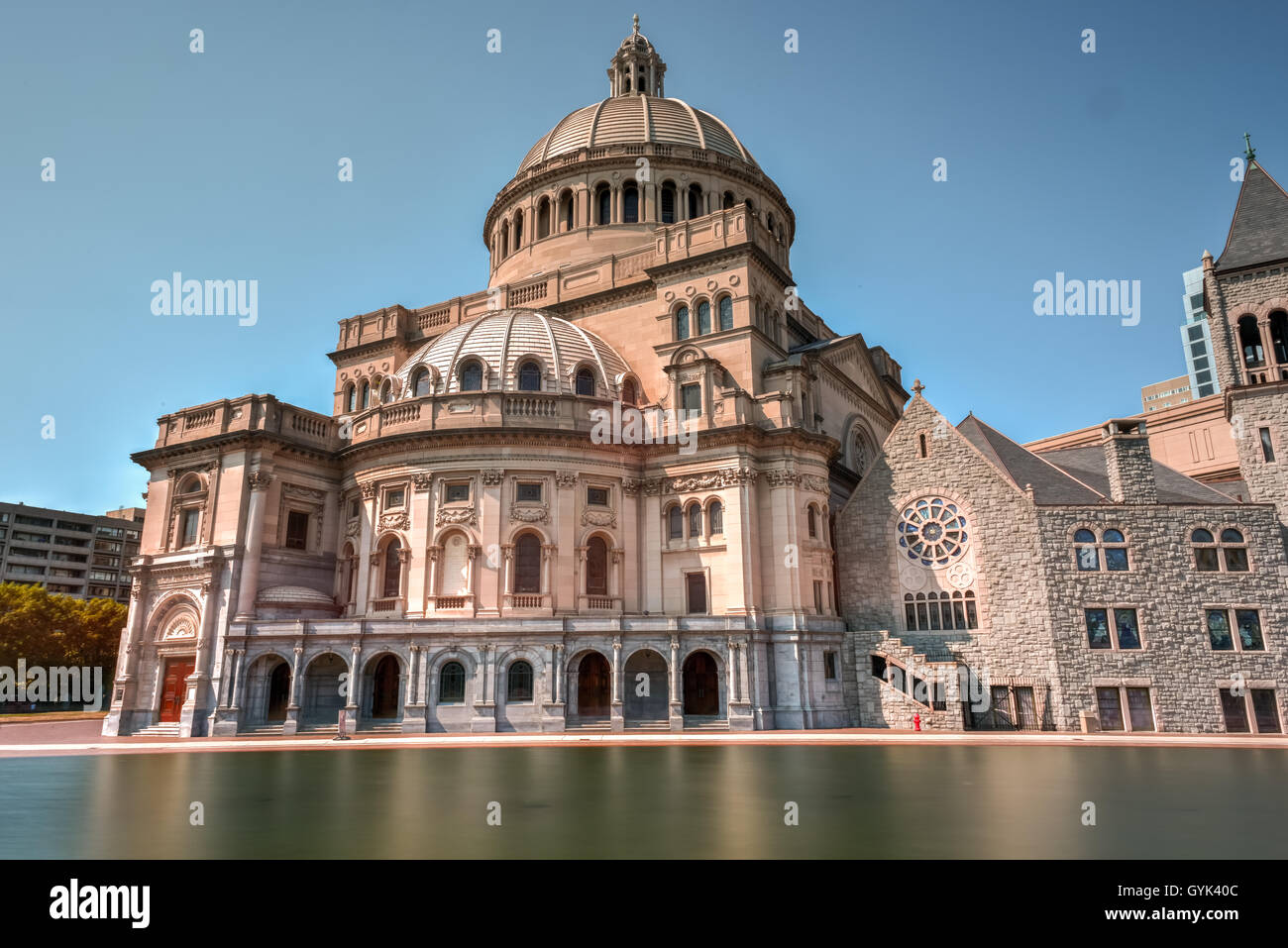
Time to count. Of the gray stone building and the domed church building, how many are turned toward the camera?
2

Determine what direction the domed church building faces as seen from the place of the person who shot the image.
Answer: facing the viewer

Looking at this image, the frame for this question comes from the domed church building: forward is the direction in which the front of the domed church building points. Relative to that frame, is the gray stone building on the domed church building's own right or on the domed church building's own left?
on the domed church building's own left

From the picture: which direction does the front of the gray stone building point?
toward the camera

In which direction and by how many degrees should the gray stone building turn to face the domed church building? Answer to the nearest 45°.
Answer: approximately 90° to its right
